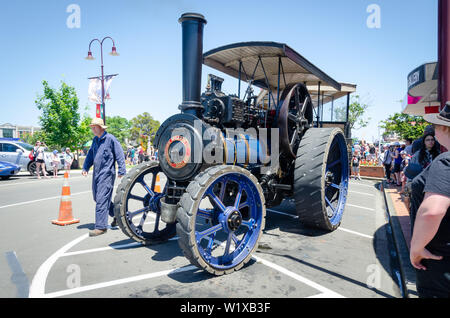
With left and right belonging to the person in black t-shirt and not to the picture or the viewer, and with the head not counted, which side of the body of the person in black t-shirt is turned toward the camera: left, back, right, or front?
left

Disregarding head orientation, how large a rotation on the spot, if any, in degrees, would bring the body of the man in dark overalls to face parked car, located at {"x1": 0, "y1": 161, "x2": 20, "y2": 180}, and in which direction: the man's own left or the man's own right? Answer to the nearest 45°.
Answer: approximately 135° to the man's own right

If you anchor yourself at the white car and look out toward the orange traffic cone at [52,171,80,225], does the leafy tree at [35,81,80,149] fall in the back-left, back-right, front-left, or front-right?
back-left

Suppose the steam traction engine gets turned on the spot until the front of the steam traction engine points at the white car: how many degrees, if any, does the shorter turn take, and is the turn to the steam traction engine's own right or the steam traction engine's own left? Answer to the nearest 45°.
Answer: approximately 90° to the steam traction engine's own right

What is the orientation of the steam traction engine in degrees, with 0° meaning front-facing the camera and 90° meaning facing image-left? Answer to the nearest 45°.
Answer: approximately 45°

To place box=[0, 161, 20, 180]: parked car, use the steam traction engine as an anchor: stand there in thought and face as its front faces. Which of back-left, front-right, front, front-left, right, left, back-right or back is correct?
right
